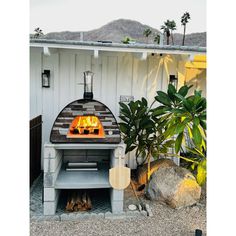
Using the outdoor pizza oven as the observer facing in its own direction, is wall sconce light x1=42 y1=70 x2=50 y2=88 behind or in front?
behind

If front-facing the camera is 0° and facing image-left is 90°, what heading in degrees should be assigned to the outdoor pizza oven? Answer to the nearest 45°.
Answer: approximately 0°

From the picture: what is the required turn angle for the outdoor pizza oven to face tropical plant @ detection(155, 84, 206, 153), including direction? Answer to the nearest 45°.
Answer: approximately 90° to its left

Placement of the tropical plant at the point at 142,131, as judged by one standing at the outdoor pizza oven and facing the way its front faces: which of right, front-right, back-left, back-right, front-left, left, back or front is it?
back-left
